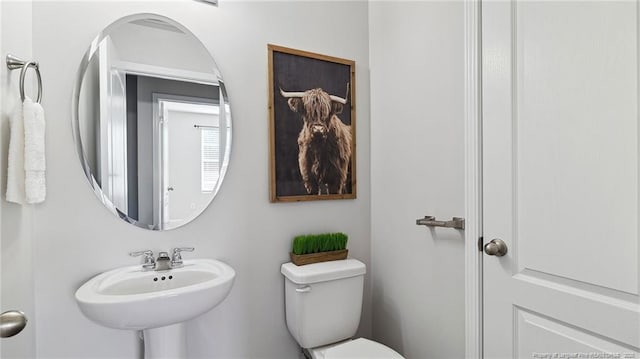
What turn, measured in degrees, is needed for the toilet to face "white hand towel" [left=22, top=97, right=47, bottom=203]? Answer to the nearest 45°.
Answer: approximately 90° to its right

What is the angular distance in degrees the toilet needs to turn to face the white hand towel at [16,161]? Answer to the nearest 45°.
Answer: approximately 90° to its right

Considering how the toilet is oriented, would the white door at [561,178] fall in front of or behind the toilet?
in front

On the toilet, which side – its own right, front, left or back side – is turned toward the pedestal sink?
right

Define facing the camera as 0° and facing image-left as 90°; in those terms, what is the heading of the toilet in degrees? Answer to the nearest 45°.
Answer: approximately 315°
